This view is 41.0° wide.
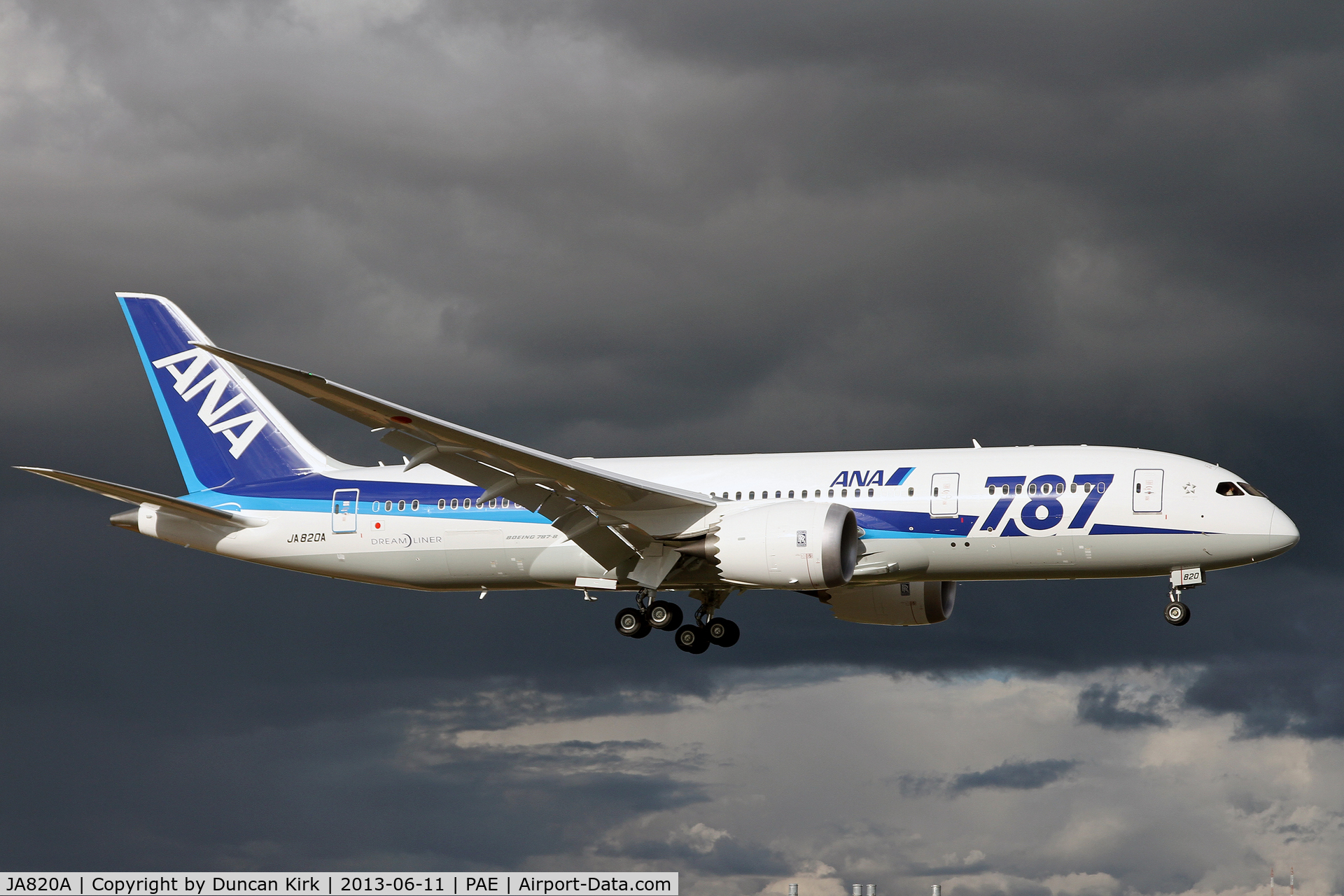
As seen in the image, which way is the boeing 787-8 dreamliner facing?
to the viewer's right
